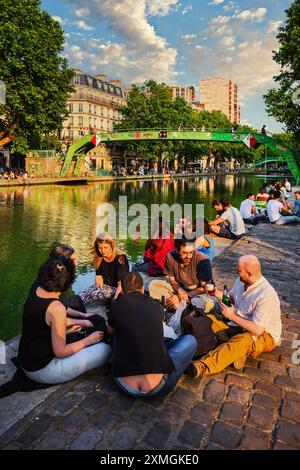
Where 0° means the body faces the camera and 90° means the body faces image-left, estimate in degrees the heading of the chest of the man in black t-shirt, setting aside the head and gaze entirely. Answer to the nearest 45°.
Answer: approximately 180°

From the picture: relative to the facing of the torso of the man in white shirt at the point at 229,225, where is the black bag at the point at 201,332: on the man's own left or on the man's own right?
on the man's own left

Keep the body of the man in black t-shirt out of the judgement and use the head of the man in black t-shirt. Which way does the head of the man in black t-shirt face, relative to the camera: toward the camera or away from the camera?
away from the camera

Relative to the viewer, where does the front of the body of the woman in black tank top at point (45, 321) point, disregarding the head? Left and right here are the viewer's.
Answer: facing away from the viewer and to the right of the viewer

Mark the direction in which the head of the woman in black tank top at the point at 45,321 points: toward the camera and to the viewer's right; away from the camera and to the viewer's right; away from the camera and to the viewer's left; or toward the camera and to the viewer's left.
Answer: away from the camera and to the viewer's right
